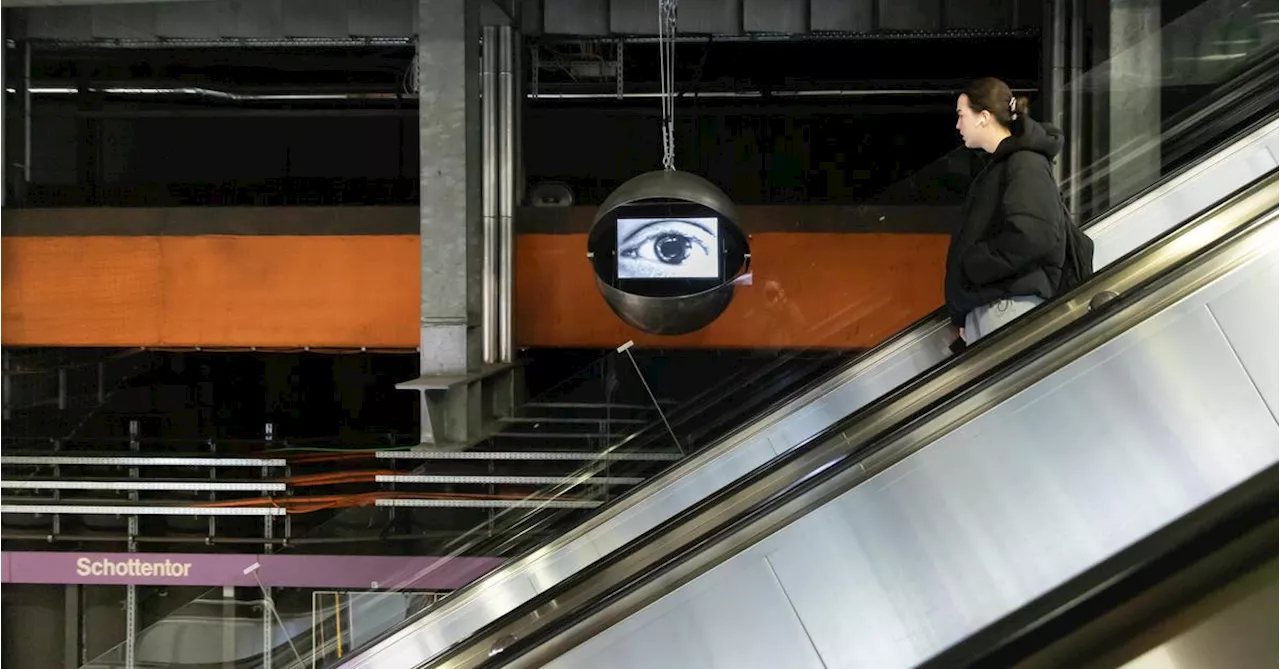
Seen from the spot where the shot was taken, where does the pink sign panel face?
facing the viewer

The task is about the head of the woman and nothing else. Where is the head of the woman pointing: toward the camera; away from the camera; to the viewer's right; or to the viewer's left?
to the viewer's left

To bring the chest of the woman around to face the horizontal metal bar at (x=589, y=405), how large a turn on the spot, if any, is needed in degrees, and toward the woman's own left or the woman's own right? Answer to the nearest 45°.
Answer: approximately 45° to the woman's own right

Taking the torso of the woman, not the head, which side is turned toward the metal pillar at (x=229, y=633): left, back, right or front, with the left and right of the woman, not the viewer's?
front

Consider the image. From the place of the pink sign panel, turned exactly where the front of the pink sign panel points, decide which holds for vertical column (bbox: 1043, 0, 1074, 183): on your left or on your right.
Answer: on your left

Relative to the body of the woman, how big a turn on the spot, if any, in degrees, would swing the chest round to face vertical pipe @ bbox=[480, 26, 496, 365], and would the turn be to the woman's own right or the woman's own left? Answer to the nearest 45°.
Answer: approximately 45° to the woman's own right

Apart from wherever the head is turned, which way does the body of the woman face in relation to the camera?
to the viewer's left

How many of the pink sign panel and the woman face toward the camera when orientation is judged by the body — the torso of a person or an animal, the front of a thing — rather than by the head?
1

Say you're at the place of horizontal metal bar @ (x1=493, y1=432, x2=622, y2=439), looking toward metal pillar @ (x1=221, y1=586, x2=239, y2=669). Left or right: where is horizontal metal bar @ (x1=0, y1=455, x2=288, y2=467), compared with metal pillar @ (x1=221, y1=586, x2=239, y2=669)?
right

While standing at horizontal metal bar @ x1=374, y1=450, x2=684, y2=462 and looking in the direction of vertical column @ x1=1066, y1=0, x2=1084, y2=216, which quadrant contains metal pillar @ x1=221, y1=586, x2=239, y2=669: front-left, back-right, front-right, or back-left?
back-right

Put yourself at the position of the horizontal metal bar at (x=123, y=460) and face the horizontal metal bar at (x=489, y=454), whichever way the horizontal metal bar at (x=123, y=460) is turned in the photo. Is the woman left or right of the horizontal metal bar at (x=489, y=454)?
right

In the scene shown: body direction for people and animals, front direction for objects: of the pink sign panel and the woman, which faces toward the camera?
the pink sign panel
